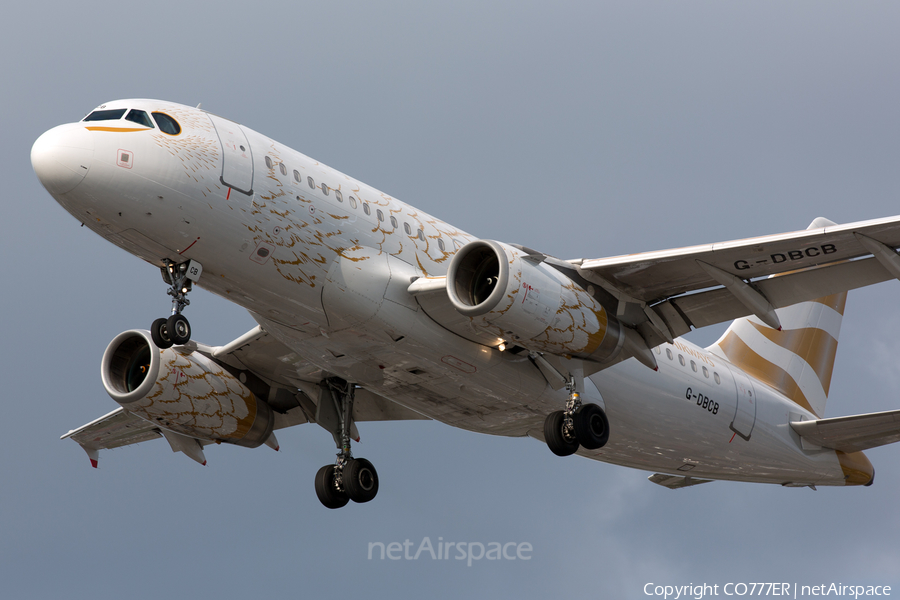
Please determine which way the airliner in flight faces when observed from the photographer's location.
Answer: facing the viewer and to the left of the viewer
